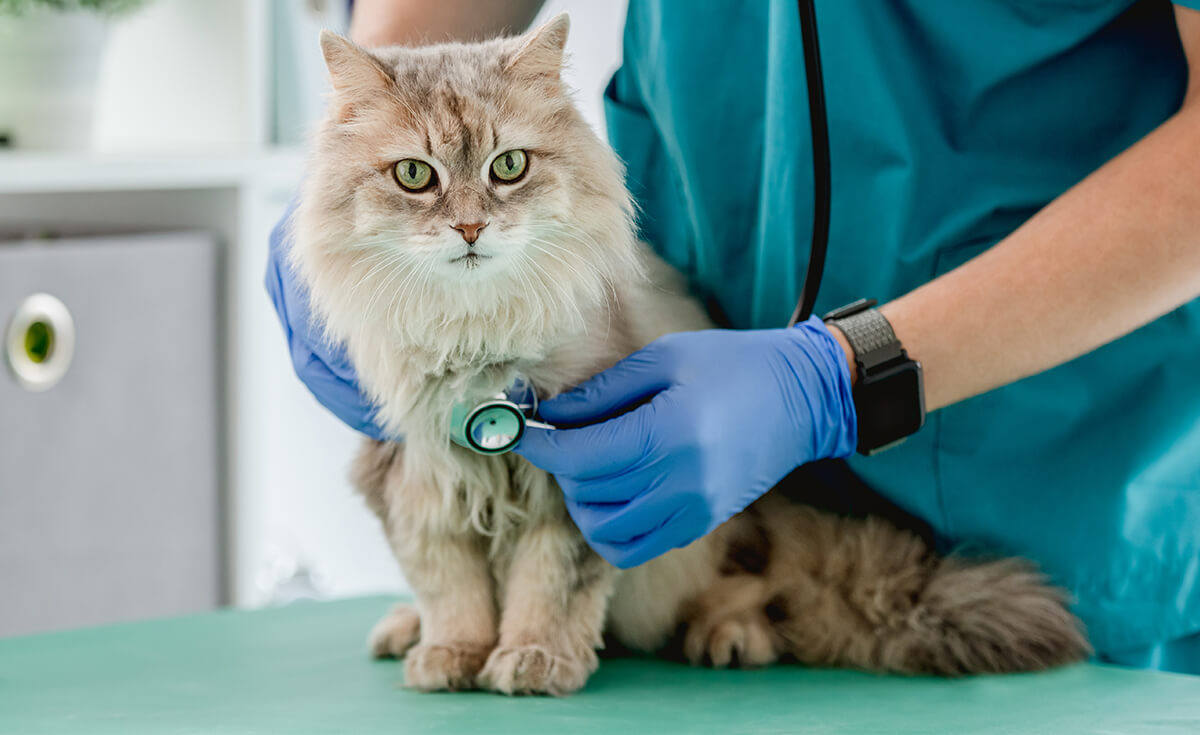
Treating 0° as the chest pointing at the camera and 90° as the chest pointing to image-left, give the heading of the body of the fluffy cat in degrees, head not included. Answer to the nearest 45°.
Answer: approximately 45°

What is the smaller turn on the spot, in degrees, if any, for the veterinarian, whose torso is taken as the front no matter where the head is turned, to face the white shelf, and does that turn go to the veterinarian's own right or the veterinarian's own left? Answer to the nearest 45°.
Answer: approximately 90° to the veterinarian's own right

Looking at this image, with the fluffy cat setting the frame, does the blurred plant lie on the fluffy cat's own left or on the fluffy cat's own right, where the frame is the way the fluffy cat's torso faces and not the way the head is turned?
on the fluffy cat's own right

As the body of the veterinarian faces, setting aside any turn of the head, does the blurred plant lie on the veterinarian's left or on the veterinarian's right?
on the veterinarian's right

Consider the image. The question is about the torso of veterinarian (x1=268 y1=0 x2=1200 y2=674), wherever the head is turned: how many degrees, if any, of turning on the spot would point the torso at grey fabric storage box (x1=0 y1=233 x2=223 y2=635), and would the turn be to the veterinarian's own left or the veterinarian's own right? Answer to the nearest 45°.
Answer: approximately 90° to the veterinarian's own right

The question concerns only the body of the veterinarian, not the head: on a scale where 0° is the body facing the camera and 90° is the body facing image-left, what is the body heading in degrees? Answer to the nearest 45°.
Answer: approximately 45°

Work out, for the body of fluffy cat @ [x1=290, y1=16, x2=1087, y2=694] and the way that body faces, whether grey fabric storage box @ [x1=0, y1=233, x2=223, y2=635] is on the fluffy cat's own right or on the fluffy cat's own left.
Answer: on the fluffy cat's own right
